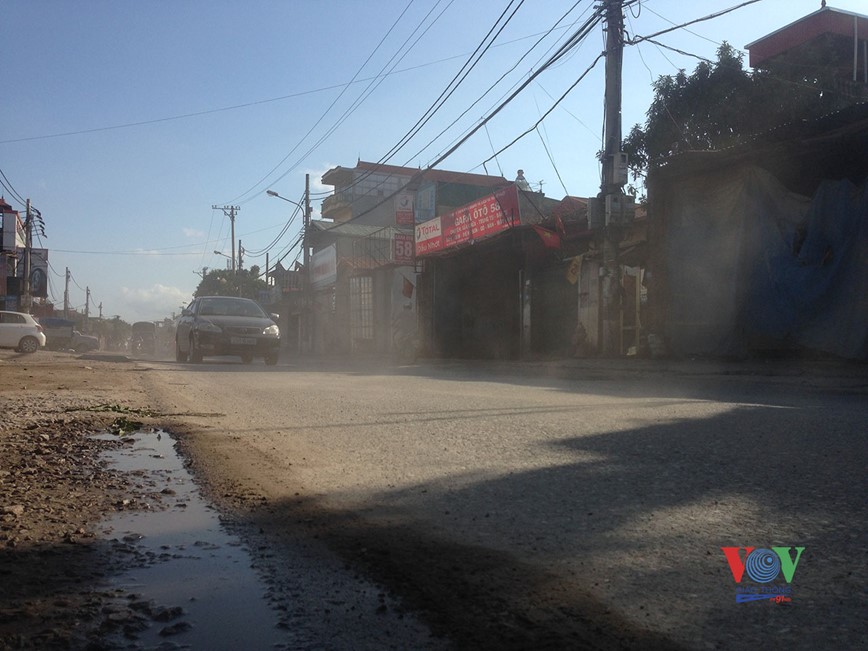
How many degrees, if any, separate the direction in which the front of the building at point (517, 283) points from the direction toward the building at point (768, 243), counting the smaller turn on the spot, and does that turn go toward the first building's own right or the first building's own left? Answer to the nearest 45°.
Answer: approximately 90° to the first building's own left

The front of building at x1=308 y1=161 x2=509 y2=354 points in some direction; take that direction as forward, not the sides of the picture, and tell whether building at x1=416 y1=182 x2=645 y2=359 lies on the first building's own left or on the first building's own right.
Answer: on the first building's own left

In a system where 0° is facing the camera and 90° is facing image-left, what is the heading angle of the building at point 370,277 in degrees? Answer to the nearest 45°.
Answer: approximately 45°

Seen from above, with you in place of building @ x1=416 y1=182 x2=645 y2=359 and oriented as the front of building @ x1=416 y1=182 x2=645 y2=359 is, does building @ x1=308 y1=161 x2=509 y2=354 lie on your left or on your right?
on your right

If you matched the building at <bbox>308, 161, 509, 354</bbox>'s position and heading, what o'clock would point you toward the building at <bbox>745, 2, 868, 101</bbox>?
the building at <bbox>745, 2, 868, 101</bbox> is roughly at 9 o'clock from the building at <bbox>308, 161, 509, 354</bbox>.

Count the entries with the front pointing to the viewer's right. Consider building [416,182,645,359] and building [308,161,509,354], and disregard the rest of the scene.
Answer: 0

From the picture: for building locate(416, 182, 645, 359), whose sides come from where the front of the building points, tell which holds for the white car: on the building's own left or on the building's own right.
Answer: on the building's own right

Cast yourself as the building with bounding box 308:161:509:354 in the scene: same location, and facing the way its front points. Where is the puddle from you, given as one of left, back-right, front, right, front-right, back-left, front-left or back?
front-left

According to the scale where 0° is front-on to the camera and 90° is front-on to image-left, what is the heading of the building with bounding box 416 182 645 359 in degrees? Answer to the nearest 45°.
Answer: approximately 45°
